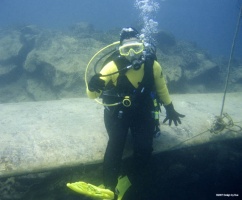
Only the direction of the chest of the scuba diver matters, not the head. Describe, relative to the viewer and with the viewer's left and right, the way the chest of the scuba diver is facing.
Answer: facing the viewer

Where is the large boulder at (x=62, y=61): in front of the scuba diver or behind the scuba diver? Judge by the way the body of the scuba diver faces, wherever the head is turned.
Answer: behind
